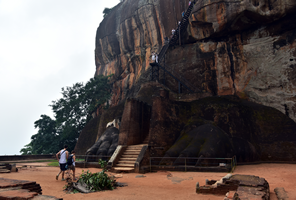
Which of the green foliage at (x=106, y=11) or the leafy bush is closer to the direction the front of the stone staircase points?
the leafy bush

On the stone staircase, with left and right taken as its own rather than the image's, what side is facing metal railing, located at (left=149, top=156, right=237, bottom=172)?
left

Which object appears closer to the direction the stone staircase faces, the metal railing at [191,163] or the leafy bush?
the leafy bush

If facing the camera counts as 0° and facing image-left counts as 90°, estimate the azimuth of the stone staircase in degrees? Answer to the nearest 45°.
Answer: approximately 45°

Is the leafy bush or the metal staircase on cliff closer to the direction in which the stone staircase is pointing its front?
the leafy bush

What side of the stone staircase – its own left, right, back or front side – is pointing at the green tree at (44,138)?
right

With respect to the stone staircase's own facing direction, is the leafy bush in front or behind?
in front

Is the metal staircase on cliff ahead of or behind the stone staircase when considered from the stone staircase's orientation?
behind

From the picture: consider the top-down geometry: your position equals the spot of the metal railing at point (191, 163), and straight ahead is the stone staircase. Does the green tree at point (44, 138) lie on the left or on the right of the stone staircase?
right
